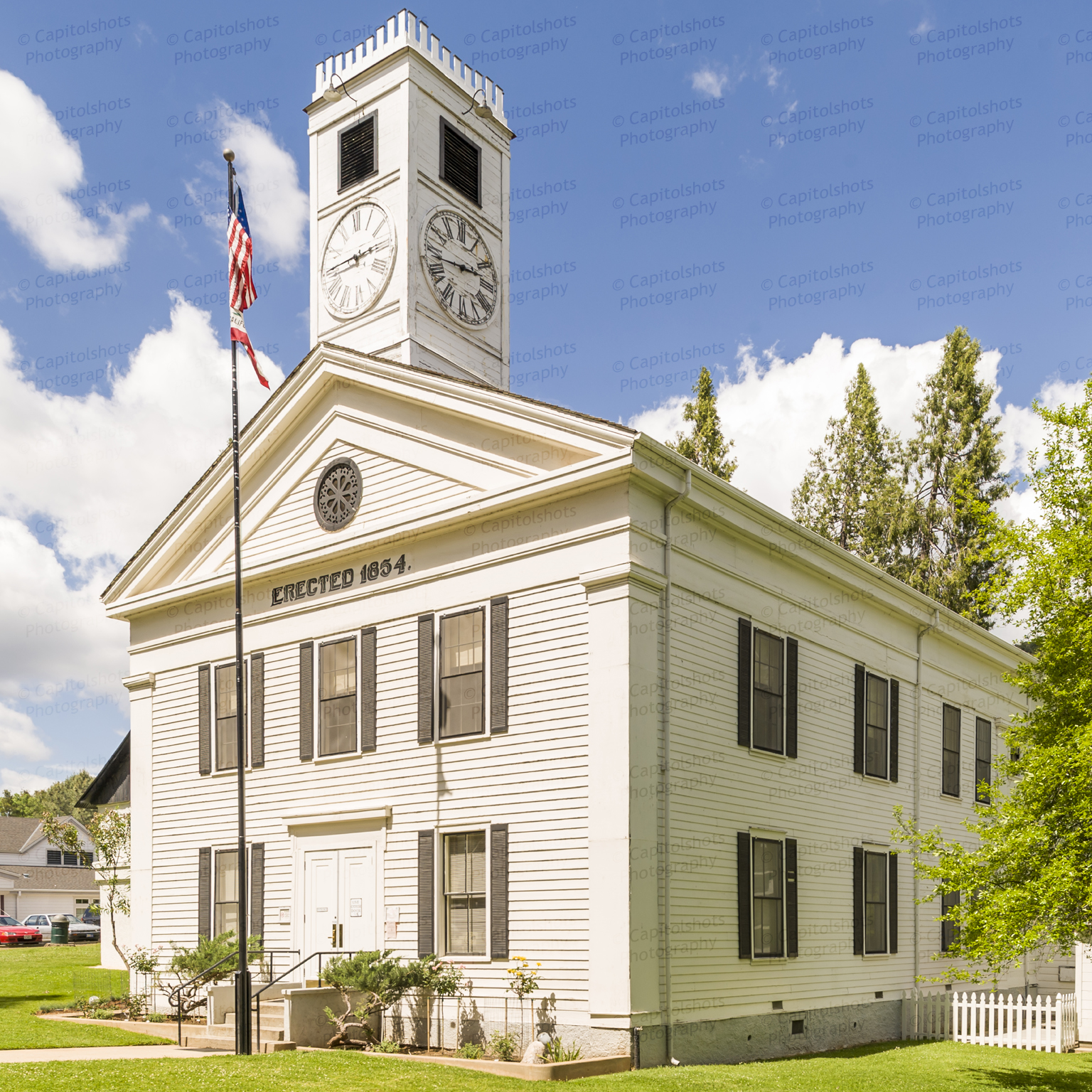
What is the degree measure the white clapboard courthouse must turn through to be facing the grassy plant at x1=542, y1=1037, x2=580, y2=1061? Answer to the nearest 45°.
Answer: approximately 45° to its left

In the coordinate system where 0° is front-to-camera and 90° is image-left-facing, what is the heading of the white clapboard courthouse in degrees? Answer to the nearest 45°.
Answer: approximately 45°

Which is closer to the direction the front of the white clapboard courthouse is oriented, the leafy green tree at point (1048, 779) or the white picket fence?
the leafy green tree

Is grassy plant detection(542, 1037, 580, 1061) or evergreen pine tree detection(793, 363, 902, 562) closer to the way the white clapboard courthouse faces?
the grassy plant

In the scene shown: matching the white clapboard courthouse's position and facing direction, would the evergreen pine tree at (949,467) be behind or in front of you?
behind

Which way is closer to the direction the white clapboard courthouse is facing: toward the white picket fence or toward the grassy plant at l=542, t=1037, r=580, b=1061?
the grassy plant
